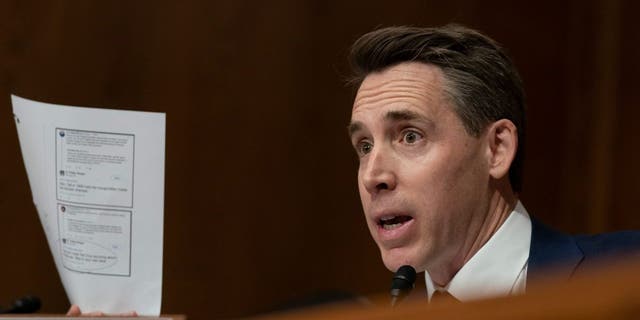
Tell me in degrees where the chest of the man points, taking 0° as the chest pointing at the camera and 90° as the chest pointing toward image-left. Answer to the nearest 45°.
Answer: approximately 45°

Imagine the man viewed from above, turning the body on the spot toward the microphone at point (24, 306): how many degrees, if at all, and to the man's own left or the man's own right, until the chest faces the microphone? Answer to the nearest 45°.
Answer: approximately 45° to the man's own right
